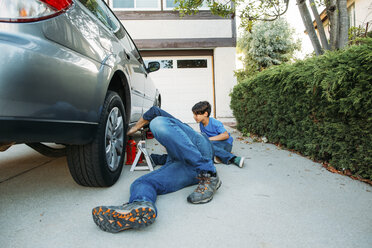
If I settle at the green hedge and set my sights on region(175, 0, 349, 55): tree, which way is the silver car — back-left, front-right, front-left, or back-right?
back-left

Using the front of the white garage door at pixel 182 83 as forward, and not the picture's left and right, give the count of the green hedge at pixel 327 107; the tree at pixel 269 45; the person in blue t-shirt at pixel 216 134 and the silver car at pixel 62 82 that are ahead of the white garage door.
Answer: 3

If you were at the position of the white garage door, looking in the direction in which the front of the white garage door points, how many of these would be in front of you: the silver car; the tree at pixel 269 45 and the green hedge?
2

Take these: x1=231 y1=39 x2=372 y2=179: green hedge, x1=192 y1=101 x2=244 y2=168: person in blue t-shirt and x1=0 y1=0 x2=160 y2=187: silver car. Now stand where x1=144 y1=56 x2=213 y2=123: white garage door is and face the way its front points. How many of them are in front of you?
3

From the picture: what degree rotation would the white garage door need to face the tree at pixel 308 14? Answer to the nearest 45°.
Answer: approximately 45° to its left

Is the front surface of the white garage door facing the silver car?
yes

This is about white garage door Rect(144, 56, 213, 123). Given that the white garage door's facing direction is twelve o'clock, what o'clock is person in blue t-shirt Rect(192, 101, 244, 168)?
The person in blue t-shirt is roughly at 12 o'clock from the white garage door.

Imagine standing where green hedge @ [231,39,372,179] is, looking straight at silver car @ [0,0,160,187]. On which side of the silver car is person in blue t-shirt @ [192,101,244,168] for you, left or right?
right

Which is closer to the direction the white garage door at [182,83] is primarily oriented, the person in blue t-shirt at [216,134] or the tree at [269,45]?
the person in blue t-shirt

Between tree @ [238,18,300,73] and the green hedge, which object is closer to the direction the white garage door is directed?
the green hedge

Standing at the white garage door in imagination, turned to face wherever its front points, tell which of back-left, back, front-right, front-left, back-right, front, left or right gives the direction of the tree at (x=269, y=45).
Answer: back-left

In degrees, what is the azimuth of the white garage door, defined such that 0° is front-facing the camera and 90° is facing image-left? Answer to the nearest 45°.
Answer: approximately 0°

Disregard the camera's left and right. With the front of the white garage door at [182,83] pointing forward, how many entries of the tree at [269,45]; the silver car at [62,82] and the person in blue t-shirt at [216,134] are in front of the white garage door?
2
